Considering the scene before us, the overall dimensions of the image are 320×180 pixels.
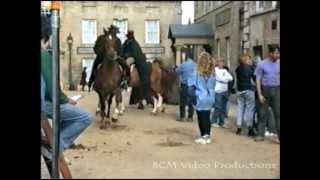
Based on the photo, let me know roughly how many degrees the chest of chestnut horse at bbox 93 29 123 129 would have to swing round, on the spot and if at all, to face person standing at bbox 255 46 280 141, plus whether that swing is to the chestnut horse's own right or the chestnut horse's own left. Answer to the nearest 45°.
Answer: approximately 45° to the chestnut horse's own left

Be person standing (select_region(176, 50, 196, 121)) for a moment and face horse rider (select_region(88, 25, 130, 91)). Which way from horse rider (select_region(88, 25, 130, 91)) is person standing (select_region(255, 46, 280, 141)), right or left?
left

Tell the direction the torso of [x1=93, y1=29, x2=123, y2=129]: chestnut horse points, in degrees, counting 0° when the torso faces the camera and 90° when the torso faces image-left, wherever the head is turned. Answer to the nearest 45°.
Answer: approximately 0°
